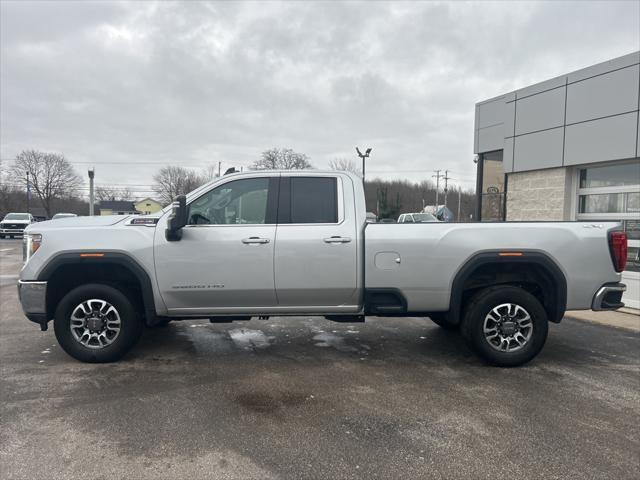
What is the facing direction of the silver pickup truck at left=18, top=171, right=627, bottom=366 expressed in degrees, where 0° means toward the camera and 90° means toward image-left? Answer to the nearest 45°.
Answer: approximately 90°
